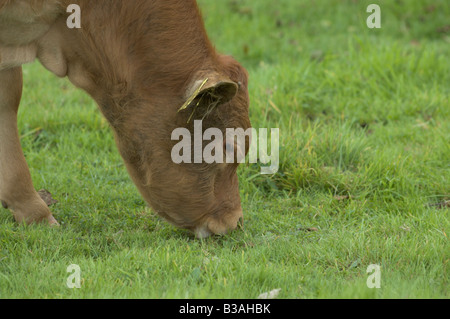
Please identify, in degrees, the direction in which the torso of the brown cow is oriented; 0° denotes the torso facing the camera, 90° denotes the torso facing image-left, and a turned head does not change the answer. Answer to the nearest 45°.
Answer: approximately 270°
